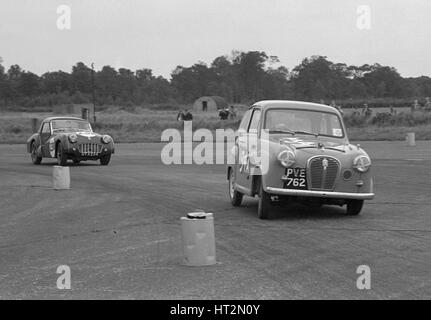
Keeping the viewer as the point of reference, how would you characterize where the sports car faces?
facing the viewer and to the right of the viewer

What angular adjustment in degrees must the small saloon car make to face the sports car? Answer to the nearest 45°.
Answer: approximately 180°

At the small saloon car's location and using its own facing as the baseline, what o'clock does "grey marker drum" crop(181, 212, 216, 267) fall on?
The grey marker drum is roughly at 2 o'clock from the small saloon car.

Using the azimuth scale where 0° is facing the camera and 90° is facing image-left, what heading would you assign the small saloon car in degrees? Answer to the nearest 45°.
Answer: approximately 315°

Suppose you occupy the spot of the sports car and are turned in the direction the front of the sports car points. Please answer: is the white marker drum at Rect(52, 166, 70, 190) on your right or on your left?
on your right

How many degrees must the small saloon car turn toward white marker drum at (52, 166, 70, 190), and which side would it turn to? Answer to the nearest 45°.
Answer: approximately 180°

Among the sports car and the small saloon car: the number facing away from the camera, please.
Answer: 0

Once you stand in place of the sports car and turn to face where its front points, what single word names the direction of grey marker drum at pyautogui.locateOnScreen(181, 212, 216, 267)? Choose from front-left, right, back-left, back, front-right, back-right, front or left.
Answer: front-right
